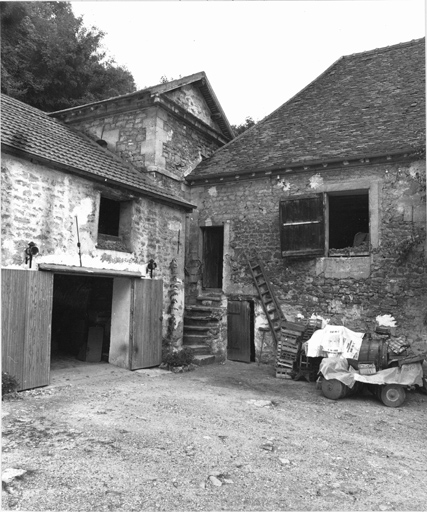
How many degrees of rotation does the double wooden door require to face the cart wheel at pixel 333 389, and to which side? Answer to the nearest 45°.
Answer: approximately 45° to its left

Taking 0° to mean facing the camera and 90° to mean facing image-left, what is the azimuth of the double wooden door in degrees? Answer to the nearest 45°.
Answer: approximately 315°

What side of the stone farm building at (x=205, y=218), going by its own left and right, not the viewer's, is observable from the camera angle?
front

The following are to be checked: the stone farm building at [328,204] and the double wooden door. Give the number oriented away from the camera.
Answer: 0

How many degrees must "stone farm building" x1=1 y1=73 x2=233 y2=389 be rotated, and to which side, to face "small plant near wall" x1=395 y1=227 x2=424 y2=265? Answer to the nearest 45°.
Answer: approximately 45° to its left

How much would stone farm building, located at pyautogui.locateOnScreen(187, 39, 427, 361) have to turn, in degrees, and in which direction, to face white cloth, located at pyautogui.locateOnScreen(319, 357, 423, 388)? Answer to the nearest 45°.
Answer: approximately 45° to its left

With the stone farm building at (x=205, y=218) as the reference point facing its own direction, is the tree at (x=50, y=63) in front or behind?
behind

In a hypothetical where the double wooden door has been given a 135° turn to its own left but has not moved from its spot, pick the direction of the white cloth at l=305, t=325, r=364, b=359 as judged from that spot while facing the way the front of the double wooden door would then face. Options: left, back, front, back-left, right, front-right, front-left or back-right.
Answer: right

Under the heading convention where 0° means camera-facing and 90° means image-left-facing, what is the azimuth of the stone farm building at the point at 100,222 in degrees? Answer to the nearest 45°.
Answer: approximately 315°

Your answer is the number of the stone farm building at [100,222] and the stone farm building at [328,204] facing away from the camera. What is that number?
0
